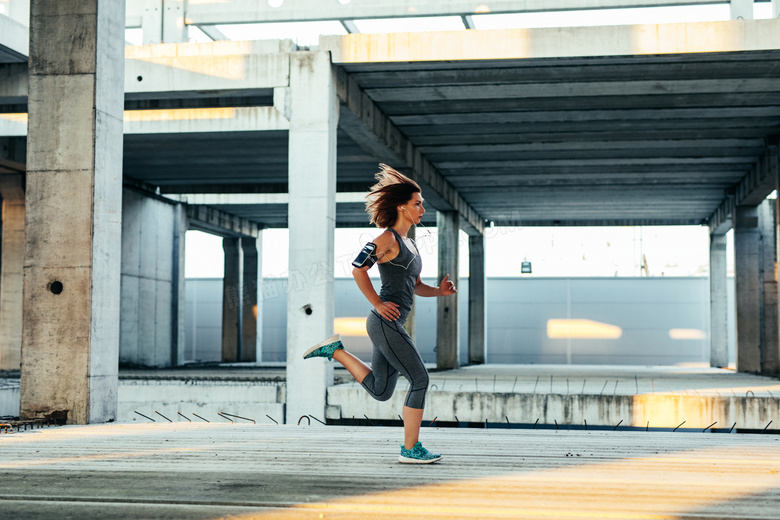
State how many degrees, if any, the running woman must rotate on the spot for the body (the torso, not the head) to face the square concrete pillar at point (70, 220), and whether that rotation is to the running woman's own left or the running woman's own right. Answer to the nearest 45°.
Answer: approximately 135° to the running woman's own left

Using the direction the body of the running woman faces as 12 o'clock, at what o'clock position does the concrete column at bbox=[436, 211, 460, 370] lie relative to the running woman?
The concrete column is roughly at 9 o'clock from the running woman.

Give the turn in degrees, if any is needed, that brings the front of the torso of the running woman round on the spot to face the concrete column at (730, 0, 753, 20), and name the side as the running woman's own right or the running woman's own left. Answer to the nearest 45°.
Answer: approximately 45° to the running woman's own left

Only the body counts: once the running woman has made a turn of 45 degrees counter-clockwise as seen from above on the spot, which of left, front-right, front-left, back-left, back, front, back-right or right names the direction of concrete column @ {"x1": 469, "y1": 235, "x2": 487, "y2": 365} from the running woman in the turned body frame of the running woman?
front-left

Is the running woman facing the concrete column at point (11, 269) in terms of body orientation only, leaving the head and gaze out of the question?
no

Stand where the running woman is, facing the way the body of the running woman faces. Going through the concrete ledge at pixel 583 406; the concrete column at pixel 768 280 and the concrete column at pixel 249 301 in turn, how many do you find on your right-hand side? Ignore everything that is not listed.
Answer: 0

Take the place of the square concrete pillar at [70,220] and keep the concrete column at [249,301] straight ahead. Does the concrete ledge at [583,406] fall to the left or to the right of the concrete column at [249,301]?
right

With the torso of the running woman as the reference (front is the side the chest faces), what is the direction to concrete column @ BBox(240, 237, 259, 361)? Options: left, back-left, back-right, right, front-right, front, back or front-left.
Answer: left

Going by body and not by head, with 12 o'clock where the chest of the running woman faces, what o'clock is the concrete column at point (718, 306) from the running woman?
The concrete column is roughly at 10 o'clock from the running woman.

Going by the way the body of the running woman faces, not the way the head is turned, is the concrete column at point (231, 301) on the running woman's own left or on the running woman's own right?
on the running woman's own left

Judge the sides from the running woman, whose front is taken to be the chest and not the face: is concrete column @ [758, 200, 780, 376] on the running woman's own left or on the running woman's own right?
on the running woman's own left

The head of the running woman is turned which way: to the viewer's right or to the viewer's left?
to the viewer's right

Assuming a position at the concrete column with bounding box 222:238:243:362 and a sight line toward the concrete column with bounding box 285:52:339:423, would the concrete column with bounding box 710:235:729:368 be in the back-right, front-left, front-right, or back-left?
front-left

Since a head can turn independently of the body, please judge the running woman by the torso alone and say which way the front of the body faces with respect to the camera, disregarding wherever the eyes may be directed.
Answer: to the viewer's right

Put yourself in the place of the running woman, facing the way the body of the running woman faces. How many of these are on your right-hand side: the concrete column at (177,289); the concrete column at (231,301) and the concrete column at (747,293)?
0
